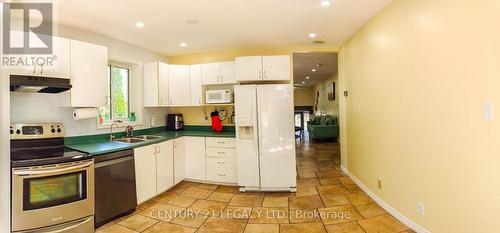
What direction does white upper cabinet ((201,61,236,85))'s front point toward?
toward the camera

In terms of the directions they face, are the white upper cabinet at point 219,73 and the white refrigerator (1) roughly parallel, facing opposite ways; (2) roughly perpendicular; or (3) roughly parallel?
roughly parallel

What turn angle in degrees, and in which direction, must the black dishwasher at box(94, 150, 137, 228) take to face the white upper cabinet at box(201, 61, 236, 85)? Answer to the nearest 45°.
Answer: approximately 45° to its left

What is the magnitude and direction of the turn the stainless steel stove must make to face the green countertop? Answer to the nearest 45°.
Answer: approximately 135° to its left

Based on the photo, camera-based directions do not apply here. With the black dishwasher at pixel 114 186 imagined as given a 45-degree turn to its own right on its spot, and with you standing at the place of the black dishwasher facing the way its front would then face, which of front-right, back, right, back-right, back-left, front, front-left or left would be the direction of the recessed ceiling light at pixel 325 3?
front-left

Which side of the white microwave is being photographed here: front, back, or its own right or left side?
front

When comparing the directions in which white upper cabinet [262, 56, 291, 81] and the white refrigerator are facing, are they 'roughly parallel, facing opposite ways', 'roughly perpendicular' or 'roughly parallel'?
roughly parallel

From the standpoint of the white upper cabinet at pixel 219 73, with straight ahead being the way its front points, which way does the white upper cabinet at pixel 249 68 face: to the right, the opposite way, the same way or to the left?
the same way

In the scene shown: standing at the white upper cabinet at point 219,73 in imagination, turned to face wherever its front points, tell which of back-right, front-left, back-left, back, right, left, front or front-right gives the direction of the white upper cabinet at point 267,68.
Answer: front-left

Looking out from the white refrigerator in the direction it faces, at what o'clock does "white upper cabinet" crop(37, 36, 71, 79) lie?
The white upper cabinet is roughly at 2 o'clock from the white refrigerator.

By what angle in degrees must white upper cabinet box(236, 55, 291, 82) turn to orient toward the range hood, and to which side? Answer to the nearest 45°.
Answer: approximately 45° to its right

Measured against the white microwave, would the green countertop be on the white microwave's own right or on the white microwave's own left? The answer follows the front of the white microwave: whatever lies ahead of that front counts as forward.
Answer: on the white microwave's own right

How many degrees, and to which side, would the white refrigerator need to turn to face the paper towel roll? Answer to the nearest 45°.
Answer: approximately 90° to its right

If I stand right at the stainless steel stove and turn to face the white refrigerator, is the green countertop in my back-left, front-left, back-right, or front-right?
front-left

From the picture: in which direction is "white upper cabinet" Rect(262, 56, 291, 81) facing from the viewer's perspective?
toward the camera

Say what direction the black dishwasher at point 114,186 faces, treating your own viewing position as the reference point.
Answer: facing the viewer and to the right of the viewer

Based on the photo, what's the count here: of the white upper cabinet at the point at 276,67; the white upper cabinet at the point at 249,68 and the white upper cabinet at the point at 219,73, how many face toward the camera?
3
